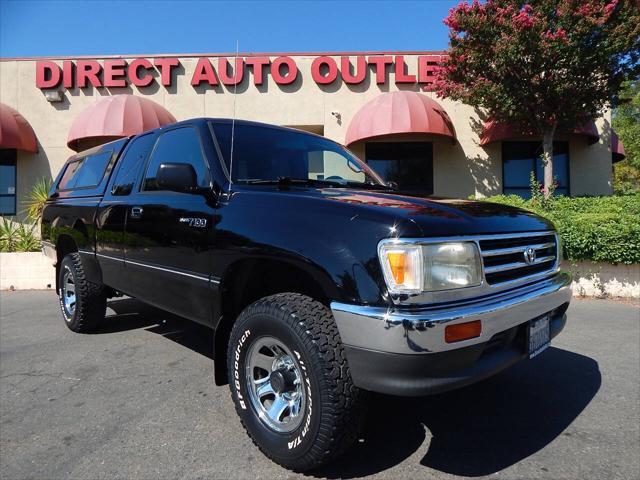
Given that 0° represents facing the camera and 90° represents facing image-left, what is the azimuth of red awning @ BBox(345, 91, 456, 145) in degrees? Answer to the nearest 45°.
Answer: approximately 0°

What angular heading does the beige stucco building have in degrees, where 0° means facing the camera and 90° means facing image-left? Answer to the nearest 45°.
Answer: approximately 0°
